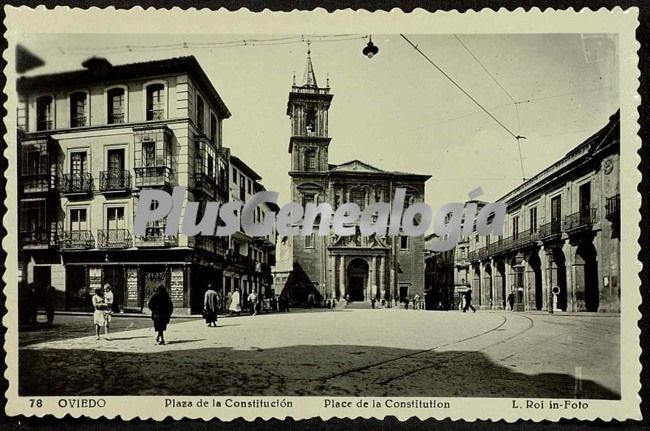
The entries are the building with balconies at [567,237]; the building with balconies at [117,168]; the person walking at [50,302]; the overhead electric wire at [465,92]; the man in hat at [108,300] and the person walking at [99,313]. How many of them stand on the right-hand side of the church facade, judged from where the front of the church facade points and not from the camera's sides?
4

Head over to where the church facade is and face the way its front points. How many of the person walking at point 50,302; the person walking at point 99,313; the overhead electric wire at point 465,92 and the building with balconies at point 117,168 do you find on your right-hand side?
3

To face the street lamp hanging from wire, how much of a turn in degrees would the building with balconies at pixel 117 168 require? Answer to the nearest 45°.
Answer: approximately 45° to its left

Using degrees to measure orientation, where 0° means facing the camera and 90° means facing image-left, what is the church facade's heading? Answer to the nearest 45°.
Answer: approximately 0°

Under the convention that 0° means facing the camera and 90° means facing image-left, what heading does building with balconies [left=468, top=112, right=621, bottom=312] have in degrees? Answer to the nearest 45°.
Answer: approximately 45°

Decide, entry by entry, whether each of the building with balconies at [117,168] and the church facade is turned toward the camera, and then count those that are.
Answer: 2
